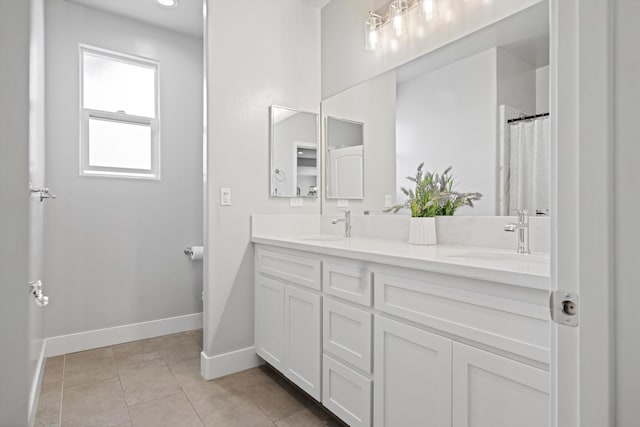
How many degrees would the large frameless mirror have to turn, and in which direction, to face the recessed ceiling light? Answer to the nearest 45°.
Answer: approximately 45° to its right

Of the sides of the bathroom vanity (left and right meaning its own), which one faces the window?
right

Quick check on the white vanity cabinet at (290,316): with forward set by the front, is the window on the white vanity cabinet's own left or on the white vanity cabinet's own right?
on the white vanity cabinet's own right

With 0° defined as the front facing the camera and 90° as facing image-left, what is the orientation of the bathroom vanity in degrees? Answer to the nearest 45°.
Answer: approximately 45°

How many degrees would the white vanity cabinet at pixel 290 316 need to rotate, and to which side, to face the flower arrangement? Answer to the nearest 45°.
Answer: approximately 135° to its left

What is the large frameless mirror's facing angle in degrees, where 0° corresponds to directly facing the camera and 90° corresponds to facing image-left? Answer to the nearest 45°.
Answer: approximately 45°

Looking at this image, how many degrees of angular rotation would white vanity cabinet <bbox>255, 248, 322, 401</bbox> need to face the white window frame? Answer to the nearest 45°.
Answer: approximately 90° to its right
